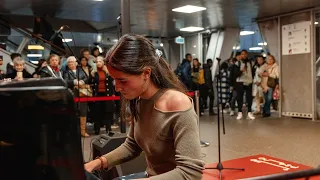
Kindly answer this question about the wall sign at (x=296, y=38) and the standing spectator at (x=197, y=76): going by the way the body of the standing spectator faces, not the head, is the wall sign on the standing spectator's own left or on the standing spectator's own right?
on the standing spectator's own left

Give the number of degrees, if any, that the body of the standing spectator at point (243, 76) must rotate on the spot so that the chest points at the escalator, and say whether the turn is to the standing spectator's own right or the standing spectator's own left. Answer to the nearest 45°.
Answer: approximately 90° to the standing spectator's own right

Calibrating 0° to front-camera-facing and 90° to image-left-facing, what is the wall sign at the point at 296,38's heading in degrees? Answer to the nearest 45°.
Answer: approximately 45°

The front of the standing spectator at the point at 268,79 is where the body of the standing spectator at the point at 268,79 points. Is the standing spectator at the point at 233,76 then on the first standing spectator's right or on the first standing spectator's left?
on the first standing spectator's right

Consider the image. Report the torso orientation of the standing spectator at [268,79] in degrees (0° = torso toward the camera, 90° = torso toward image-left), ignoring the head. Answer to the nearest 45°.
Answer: approximately 45°
